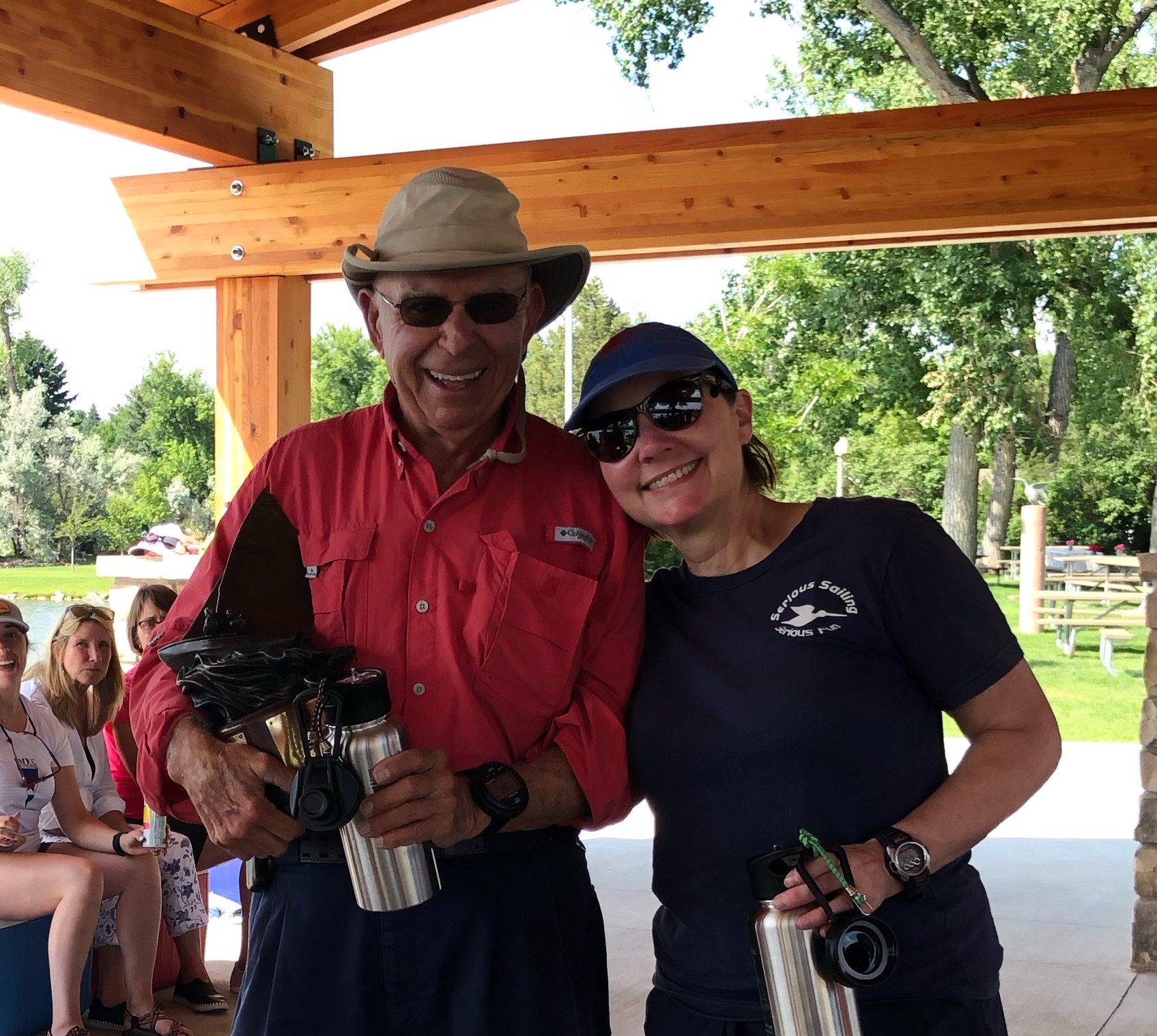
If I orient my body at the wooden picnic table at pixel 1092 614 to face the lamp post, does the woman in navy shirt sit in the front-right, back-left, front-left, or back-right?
back-left

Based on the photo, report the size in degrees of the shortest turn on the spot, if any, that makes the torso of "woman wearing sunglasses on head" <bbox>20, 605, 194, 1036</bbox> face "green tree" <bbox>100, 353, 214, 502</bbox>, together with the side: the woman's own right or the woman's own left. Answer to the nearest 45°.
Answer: approximately 135° to the woman's own left

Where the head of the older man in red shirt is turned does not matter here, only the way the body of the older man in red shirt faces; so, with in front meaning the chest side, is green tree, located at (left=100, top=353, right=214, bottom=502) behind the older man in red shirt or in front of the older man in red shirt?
behind

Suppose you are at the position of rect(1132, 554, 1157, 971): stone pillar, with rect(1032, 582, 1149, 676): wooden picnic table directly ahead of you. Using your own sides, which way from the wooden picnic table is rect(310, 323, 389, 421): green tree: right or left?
left

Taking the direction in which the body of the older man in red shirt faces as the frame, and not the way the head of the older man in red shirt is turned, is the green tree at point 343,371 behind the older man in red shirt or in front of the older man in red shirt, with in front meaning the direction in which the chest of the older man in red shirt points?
behind

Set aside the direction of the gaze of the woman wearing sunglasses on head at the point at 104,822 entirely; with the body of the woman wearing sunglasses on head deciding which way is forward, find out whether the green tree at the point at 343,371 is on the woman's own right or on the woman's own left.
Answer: on the woman's own left

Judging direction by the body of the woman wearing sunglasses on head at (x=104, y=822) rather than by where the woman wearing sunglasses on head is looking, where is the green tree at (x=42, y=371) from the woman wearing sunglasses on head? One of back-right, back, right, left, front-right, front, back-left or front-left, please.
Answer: back-left

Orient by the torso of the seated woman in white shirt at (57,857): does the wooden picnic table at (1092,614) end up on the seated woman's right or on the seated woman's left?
on the seated woman's left
